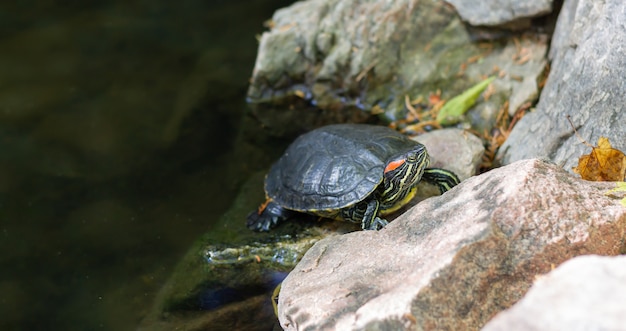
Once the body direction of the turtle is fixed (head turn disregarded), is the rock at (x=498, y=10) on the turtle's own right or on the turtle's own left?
on the turtle's own left

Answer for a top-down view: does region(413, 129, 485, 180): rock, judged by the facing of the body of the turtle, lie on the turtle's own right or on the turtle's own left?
on the turtle's own left

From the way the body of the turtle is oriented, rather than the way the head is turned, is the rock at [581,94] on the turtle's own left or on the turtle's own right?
on the turtle's own left

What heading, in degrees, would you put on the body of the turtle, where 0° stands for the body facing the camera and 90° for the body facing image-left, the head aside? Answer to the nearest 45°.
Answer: approximately 315°

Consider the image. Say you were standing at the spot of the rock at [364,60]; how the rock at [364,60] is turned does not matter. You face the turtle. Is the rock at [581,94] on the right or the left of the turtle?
left

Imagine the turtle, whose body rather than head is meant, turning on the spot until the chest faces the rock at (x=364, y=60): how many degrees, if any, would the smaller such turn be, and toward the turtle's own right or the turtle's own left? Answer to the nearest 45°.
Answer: approximately 135° to the turtle's own left
